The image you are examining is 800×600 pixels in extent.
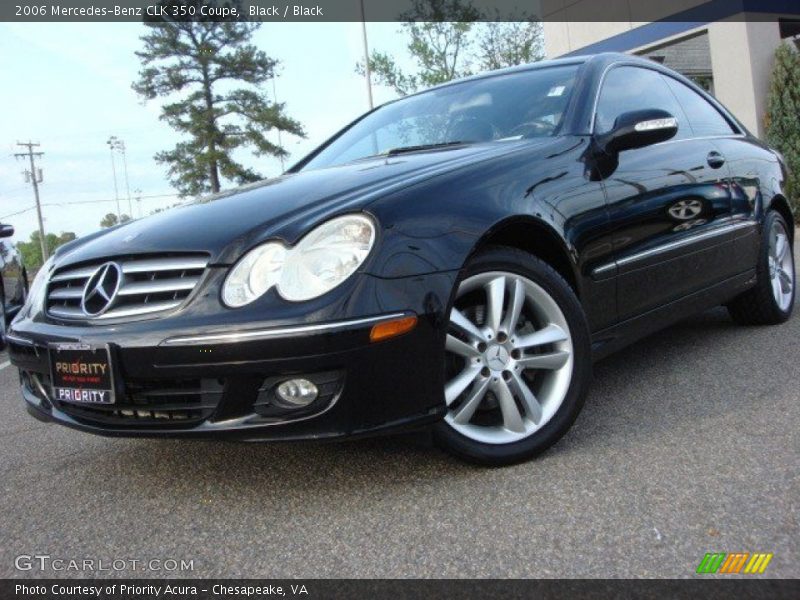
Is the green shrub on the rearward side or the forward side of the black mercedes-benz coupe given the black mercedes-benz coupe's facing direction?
on the rearward side

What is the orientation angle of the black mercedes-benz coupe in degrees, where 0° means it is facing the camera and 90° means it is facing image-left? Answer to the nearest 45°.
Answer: approximately 45°
